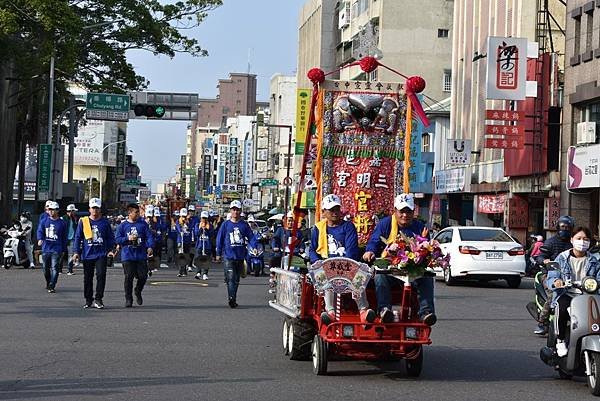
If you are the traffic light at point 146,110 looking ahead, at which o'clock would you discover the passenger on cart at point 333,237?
The passenger on cart is roughly at 12 o'clock from the traffic light.

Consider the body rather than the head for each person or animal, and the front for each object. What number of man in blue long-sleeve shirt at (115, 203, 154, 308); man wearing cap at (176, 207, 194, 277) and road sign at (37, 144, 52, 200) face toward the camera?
3

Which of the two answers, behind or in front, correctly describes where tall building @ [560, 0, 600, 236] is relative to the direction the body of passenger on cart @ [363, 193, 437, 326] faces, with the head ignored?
behind

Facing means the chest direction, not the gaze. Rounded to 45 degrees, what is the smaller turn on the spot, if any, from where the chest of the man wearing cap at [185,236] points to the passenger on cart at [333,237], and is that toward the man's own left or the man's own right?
0° — they already face them

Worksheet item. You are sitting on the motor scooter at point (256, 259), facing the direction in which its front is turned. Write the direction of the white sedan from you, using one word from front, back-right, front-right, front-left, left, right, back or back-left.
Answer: front-left

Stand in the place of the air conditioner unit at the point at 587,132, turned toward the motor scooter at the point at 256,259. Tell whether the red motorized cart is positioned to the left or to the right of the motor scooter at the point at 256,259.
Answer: left

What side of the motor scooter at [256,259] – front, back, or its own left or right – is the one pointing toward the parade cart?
front

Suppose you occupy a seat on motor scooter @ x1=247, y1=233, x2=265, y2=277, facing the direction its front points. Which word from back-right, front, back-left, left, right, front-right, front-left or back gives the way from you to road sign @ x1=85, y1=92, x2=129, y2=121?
back-right
